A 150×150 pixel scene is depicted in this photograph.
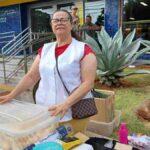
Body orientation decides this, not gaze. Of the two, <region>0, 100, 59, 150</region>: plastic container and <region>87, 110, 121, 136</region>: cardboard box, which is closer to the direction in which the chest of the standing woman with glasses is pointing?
the plastic container

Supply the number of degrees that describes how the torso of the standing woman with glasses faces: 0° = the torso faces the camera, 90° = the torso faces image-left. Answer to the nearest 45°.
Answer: approximately 45°

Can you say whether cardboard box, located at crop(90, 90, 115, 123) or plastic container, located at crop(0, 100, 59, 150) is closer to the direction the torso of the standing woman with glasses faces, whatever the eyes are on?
the plastic container

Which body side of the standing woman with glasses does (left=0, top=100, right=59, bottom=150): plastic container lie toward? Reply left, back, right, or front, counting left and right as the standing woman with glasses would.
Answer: front

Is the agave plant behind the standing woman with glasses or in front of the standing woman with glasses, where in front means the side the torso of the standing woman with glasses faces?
behind

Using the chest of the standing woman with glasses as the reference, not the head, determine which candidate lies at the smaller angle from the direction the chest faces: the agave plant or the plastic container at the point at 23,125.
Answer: the plastic container
